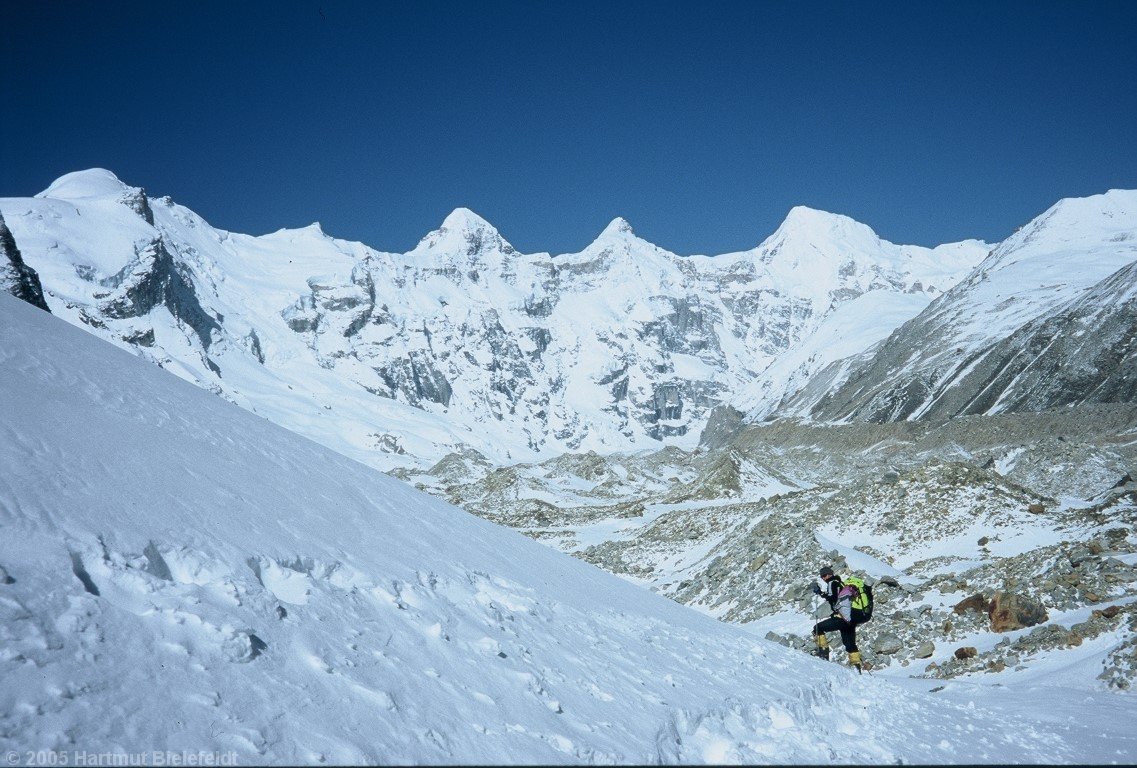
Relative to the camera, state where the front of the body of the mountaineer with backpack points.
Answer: to the viewer's left

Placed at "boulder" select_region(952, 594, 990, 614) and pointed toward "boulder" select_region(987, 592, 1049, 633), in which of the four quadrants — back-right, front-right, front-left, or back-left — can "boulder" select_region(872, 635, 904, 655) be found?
back-right

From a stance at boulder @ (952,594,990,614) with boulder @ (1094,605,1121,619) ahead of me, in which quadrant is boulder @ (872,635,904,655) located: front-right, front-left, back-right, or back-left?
back-right

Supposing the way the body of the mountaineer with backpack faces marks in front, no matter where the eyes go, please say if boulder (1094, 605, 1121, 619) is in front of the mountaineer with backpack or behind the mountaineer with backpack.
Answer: behind

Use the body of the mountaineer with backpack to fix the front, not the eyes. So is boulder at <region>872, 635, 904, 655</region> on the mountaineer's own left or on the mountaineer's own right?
on the mountaineer's own right

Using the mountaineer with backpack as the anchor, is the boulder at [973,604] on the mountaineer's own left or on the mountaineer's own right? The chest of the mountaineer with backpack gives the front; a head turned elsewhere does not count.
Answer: on the mountaineer's own right

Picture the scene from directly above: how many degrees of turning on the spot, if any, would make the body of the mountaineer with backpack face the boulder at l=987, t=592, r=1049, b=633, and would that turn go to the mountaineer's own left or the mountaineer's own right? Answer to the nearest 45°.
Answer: approximately 135° to the mountaineer's own right
